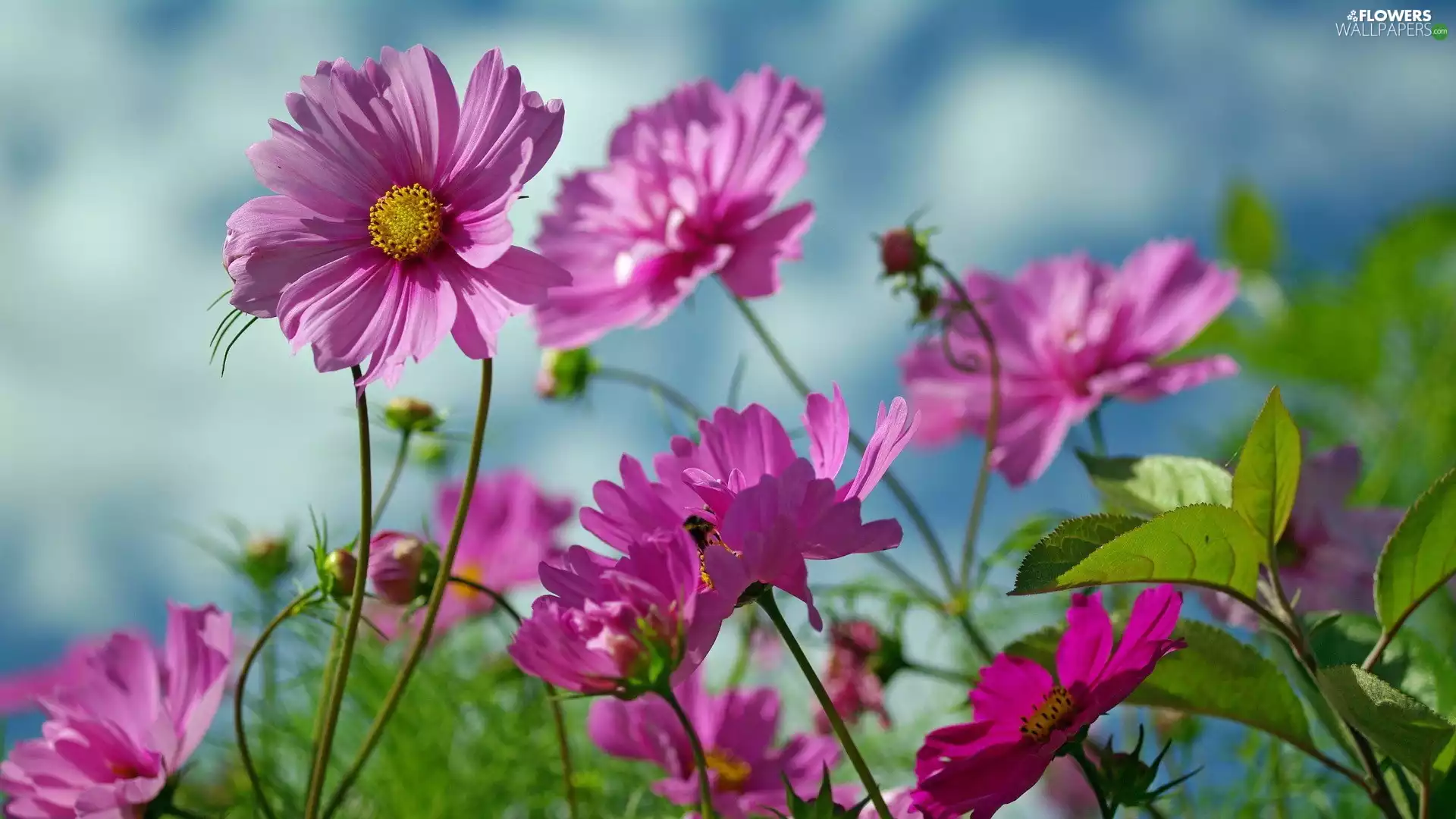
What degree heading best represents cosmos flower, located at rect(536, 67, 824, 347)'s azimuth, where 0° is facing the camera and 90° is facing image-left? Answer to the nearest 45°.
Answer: approximately 45°

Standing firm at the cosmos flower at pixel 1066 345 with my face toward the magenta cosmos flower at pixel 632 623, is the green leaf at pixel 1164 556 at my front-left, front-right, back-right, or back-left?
front-left
